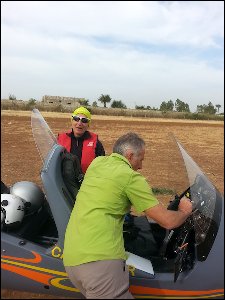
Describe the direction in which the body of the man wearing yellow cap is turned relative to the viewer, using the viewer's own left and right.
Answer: facing the viewer

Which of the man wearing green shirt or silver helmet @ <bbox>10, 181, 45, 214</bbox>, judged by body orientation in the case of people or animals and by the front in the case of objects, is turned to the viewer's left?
the silver helmet

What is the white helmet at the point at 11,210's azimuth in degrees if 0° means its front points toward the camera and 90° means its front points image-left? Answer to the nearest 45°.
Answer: approximately 90°

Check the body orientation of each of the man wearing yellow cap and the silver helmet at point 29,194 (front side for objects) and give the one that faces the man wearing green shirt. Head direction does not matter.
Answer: the man wearing yellow cap

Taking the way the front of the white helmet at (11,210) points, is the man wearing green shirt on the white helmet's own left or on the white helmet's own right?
on the white helmet's own left

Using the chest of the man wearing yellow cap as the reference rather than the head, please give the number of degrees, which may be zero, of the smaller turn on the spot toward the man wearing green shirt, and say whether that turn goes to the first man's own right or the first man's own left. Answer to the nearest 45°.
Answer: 0° — they already face them

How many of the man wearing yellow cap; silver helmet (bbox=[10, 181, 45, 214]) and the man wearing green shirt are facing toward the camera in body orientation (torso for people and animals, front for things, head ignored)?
1
